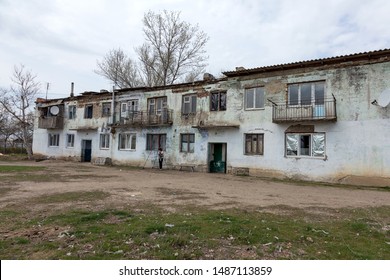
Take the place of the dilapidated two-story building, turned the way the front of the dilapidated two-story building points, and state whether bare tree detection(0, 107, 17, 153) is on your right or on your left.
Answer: on your right

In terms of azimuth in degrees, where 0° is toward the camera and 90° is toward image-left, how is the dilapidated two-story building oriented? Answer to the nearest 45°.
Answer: approximately 45°
